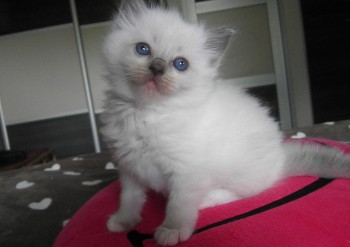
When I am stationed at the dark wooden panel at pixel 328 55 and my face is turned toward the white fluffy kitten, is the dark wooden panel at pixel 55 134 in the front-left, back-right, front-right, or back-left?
front-right

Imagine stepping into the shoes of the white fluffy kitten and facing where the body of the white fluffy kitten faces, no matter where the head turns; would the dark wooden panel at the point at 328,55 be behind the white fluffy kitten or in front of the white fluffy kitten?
behind

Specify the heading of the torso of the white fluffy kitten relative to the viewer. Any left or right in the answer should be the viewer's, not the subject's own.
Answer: facing the viewer and to the left of the viewer

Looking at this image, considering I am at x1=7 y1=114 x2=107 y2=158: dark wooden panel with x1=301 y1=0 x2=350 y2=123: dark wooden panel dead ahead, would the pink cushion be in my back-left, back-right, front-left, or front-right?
front-right

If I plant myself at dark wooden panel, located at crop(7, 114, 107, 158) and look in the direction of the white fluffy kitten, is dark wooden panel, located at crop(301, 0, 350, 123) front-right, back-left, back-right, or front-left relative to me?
front-left

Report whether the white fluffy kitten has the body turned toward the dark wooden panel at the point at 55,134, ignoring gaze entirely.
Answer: no
